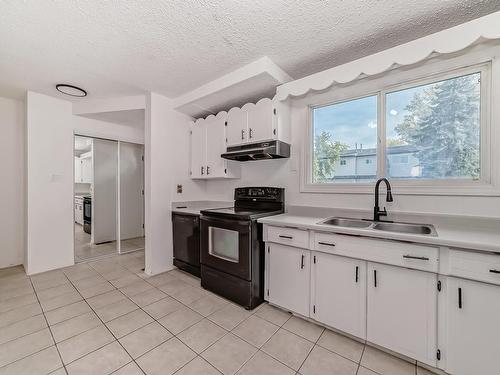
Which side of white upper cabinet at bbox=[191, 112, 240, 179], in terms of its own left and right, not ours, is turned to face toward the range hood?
left

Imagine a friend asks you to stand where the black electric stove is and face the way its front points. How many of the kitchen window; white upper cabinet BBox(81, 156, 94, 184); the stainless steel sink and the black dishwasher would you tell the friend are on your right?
2

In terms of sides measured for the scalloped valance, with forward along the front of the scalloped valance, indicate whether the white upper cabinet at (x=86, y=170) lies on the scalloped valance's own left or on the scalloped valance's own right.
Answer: on the scalloped valance's own right

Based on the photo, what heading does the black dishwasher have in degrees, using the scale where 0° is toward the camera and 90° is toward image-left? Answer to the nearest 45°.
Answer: approximately 45°

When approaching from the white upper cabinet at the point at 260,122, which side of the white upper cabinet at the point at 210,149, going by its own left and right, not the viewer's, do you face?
left

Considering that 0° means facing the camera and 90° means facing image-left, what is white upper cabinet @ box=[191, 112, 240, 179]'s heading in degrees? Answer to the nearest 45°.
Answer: approximately 45°
